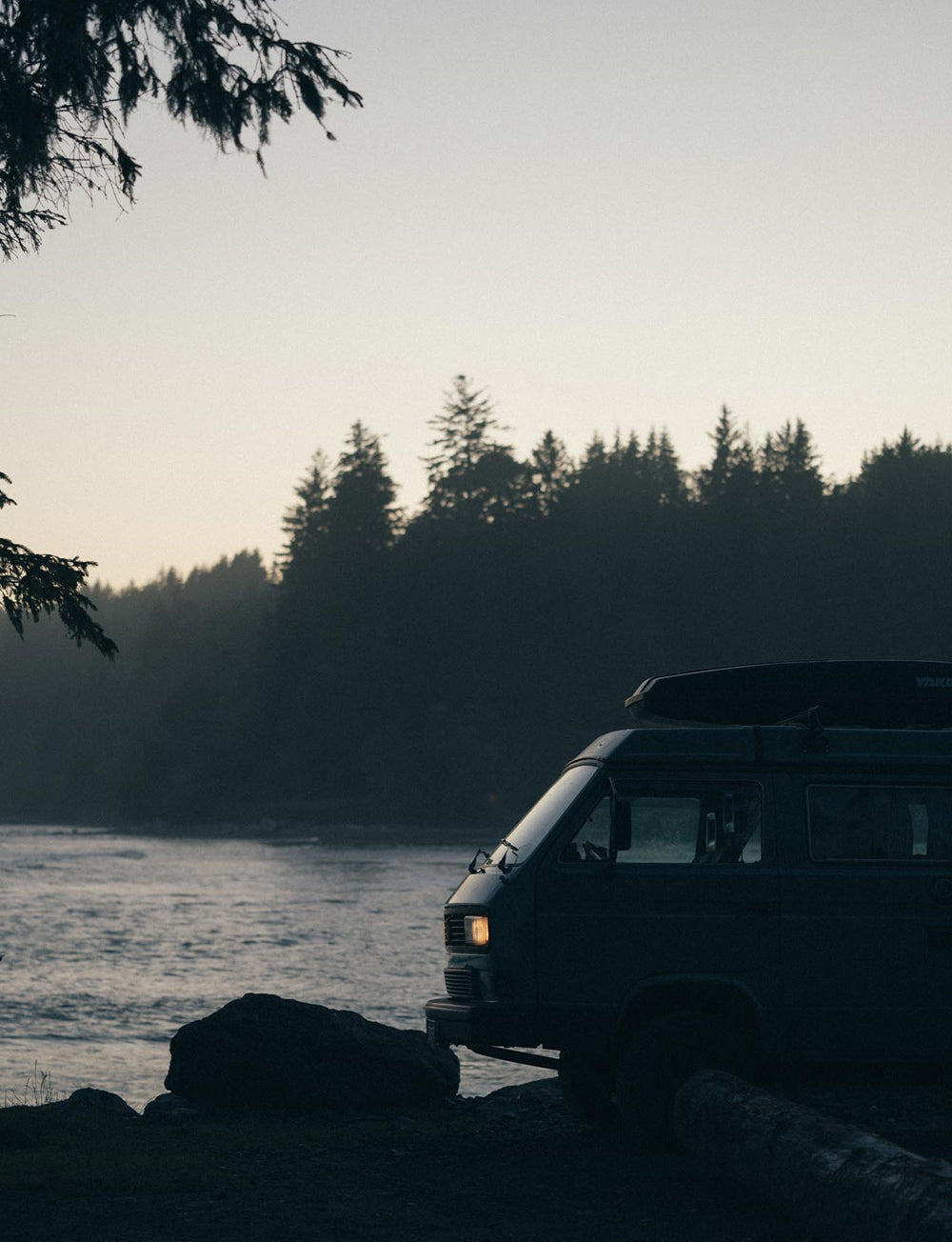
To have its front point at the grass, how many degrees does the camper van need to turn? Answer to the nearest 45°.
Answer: approximately 45° to its right

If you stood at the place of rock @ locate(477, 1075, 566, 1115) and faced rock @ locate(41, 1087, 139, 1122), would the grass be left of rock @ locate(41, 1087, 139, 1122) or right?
right

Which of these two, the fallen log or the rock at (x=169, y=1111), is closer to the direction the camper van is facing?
the rock

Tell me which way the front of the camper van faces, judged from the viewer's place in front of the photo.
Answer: facing to the left of the viewer

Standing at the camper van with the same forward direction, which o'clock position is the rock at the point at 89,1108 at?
The rock is roughly at 1 o'clock from the camper van.

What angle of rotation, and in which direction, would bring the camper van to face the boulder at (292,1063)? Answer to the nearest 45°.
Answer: approximately 45° to its right
